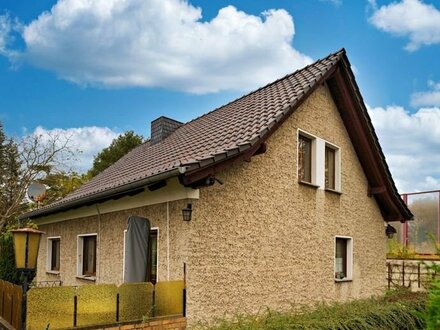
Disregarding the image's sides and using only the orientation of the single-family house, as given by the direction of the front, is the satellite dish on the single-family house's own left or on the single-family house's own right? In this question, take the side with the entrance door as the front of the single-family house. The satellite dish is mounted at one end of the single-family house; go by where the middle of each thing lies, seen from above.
on the single-family house's own right

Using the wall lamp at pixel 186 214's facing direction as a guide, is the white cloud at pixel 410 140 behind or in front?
behind

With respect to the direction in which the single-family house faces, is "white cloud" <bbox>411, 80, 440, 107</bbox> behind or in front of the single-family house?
behind
